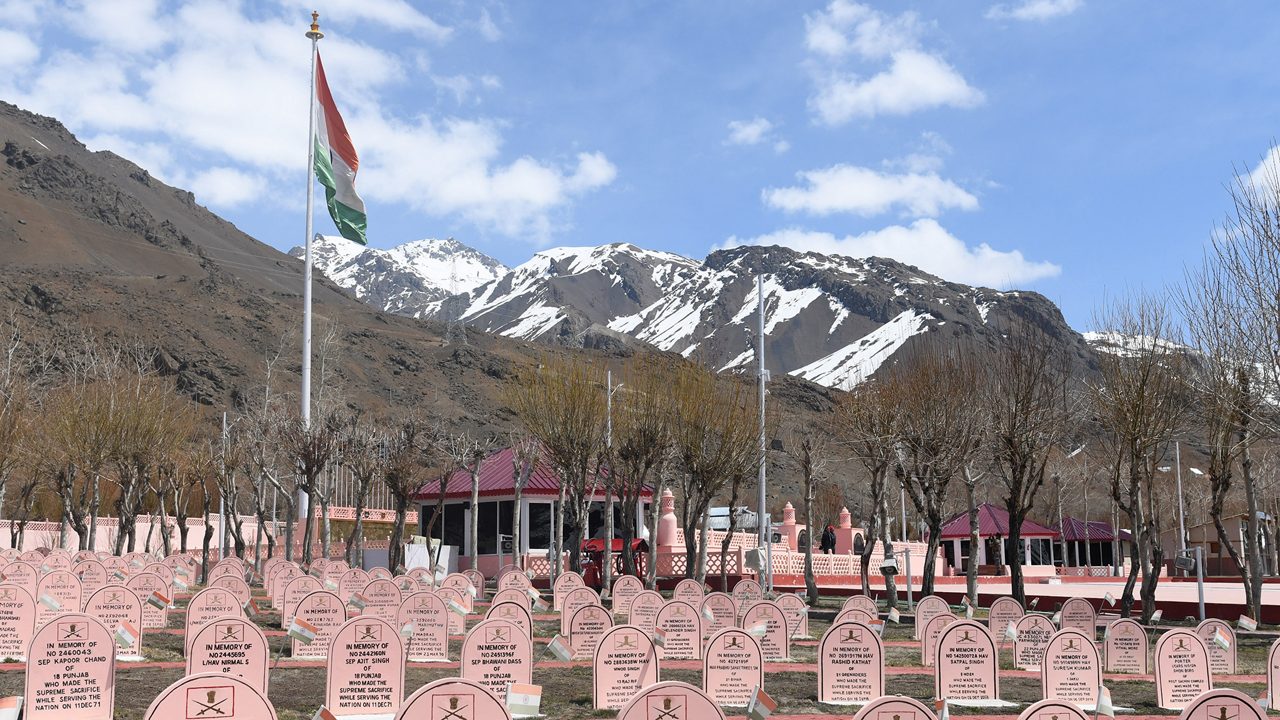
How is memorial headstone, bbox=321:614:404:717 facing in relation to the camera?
toward the camera

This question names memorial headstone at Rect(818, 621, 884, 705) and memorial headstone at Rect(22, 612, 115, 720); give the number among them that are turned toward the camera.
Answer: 2

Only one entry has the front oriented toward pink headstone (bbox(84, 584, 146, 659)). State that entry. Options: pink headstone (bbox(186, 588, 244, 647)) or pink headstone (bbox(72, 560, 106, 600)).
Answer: pink headstone (bbox(72, 560, 106, 600))

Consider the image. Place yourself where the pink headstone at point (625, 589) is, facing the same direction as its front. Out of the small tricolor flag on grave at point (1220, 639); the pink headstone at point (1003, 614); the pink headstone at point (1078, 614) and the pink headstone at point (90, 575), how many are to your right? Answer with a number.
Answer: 1

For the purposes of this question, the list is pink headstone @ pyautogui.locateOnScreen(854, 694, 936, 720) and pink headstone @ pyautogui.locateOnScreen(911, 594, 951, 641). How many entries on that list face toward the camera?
2

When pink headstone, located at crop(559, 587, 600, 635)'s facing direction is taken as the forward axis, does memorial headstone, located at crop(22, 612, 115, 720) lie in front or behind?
in front

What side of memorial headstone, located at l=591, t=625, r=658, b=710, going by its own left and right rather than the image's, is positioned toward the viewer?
front

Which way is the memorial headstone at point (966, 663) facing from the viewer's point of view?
toward the camera

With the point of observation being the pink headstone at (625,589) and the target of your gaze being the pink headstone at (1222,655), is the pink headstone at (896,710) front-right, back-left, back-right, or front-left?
front-right

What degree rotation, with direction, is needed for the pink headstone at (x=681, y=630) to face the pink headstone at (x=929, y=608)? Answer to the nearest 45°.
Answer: approximately 135° to its left

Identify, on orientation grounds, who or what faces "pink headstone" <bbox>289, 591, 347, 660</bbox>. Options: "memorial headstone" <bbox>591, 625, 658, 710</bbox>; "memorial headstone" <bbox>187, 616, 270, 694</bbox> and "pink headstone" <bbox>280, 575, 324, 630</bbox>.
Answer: "pink headstone" <bbox>280, 575, 324, 630</bbox>

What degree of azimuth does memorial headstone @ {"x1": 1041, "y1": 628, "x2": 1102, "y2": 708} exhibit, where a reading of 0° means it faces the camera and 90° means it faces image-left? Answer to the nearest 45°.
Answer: approximately 0°

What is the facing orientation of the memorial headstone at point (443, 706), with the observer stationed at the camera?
facing the viewer
